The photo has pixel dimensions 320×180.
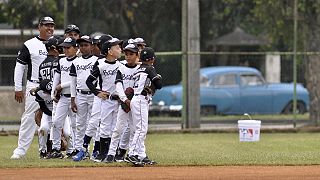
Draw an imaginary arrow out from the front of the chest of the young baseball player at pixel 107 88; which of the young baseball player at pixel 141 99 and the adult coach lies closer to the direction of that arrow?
the young baseball player

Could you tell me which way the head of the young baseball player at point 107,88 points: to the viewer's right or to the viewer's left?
to the viewer's right

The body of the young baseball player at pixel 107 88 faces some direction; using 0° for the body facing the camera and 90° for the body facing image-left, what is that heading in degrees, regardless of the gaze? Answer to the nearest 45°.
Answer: approximately 315°
